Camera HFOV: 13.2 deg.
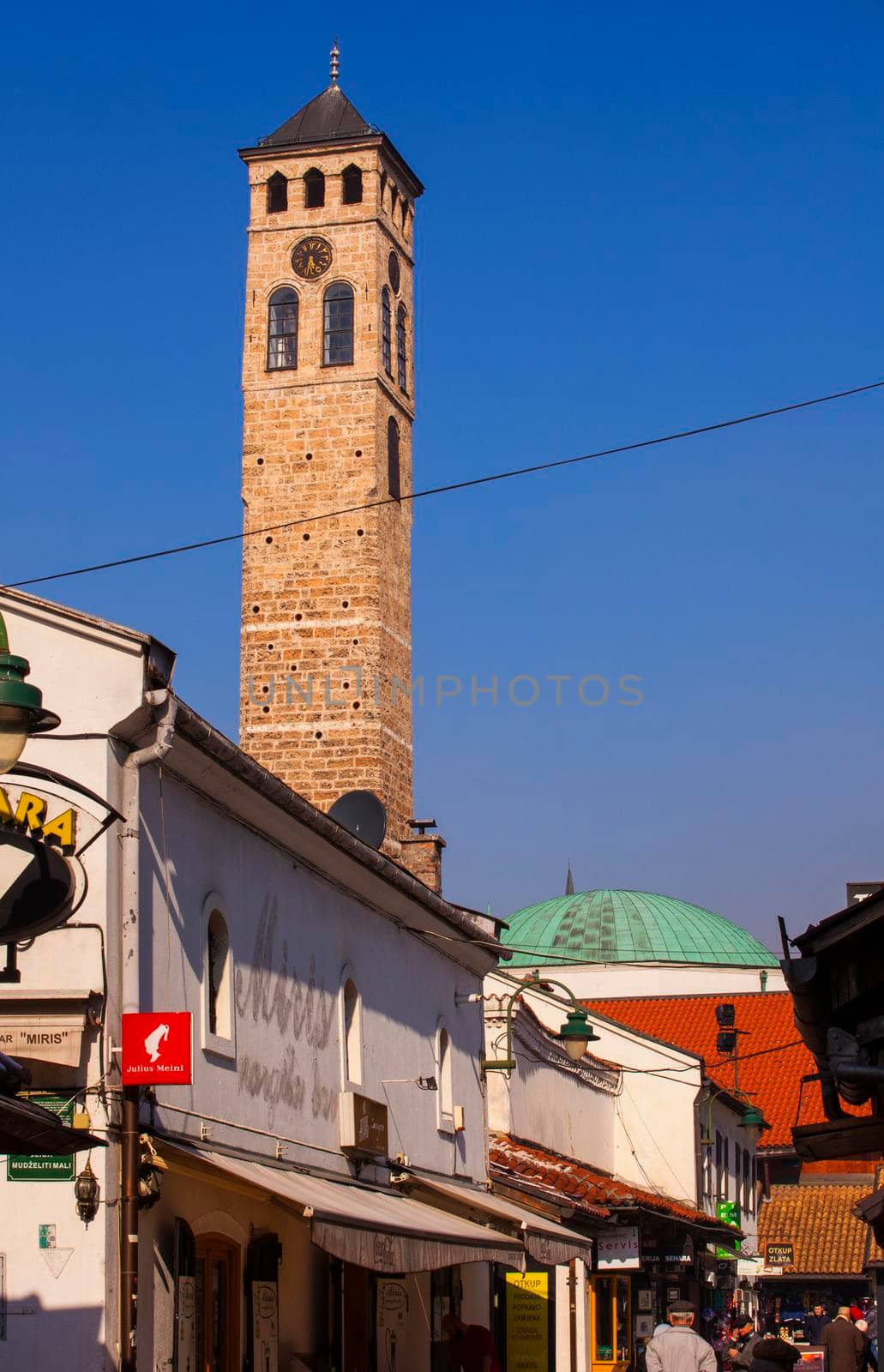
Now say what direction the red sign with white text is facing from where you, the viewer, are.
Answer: facing the viewer

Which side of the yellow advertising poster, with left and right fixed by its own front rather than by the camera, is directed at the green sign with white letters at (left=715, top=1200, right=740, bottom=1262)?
back

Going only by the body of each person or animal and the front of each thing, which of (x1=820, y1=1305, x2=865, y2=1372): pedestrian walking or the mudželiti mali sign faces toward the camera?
the mudželiti mali sign

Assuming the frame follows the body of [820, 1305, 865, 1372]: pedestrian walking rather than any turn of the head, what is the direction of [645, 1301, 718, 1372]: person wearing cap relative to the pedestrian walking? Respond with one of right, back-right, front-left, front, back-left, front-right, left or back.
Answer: back

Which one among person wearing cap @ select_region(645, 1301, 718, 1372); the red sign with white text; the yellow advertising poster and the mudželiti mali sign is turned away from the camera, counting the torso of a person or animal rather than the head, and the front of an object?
the person wearing cap

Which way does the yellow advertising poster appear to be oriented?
toward the camera

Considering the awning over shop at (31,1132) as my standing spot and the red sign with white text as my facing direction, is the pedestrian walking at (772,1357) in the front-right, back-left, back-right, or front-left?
front-right

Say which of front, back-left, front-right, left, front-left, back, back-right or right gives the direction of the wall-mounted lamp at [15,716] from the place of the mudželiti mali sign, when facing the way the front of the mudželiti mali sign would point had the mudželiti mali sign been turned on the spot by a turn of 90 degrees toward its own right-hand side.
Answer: left

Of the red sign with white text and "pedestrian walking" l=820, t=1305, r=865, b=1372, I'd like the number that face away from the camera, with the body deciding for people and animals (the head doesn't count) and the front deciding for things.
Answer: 1

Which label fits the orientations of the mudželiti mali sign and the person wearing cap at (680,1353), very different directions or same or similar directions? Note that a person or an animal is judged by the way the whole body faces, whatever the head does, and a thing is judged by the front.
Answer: very different directions

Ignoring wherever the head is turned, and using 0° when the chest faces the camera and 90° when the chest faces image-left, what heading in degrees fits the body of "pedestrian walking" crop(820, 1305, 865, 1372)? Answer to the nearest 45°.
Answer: approximately 180°
